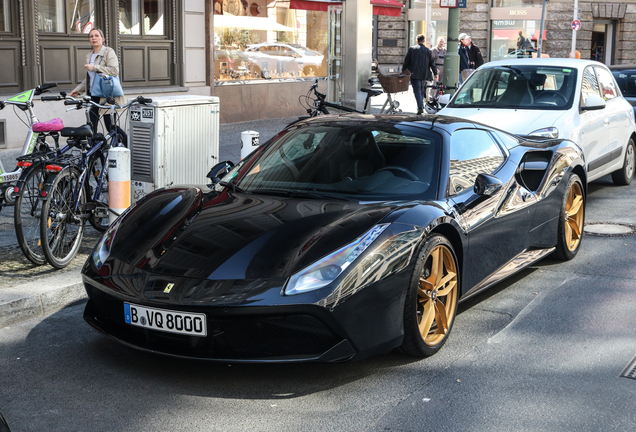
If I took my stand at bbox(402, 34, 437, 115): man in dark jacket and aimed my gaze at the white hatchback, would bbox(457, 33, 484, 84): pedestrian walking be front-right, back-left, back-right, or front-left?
back-left

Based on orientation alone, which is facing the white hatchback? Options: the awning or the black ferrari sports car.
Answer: the awning

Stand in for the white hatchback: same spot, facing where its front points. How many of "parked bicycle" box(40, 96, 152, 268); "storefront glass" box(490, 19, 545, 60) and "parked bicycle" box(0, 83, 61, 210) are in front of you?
2

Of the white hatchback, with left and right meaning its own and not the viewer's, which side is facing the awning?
right

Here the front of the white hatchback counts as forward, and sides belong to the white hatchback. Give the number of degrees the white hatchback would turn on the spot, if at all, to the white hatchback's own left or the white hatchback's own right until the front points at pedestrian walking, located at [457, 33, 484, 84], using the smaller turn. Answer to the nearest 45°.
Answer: approximately 135° to the white hatchback's own right

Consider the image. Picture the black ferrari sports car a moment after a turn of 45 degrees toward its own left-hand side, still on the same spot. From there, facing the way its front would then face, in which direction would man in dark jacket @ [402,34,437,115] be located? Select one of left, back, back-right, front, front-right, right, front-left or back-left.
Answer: back

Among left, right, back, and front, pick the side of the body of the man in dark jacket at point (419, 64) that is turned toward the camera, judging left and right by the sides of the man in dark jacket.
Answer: back

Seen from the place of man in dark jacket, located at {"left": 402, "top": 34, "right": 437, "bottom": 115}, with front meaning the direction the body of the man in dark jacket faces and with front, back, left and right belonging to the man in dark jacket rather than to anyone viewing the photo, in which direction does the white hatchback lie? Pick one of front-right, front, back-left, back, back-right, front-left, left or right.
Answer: back
